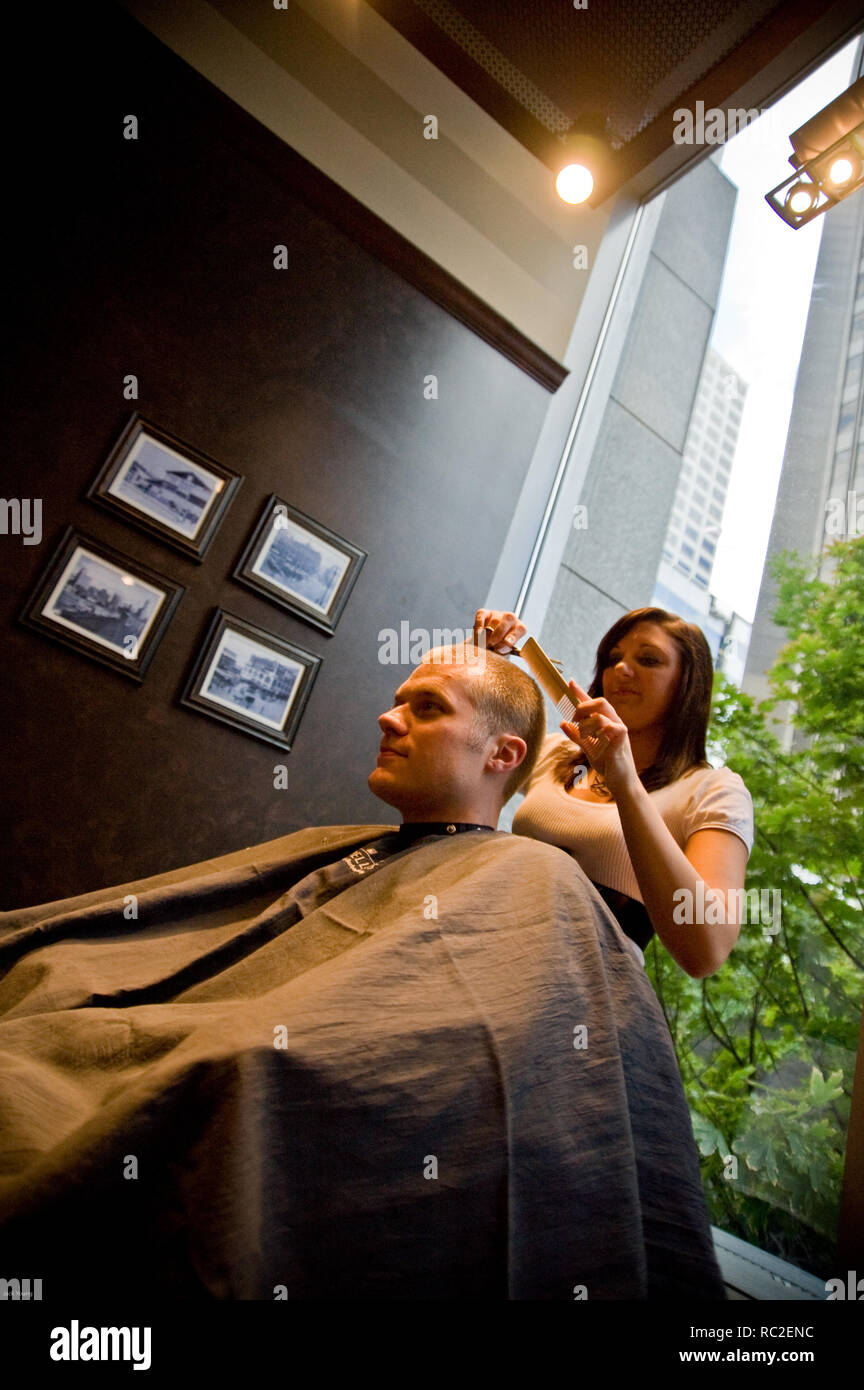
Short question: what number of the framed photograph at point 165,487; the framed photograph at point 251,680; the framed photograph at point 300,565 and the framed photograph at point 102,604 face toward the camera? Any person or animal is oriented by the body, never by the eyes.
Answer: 4

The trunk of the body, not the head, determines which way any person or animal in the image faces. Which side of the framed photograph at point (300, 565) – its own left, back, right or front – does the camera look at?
front

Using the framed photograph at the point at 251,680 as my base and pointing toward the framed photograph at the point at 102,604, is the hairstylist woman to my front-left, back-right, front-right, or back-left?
back-left

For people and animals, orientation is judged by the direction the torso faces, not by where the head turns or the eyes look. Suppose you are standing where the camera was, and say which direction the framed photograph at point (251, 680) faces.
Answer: facing the viewer

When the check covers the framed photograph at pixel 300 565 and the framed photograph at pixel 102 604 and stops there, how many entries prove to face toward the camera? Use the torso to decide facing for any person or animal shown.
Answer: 2

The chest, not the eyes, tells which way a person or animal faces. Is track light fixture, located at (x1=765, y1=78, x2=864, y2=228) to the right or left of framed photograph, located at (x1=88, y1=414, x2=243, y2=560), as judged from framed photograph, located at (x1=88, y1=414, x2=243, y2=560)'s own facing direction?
on its left

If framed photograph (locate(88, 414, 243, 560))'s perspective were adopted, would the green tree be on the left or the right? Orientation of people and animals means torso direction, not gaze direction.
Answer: on its left

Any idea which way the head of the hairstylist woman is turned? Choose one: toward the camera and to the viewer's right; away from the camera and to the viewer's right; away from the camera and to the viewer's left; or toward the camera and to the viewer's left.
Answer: toward the camera and to the viewer's left

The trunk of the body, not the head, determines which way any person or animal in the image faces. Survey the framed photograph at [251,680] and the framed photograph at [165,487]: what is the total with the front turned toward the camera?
2

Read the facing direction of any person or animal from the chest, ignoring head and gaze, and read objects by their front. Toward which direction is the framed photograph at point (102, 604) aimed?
toward the camera

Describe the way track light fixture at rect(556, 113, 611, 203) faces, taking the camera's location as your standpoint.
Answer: facing the viewer and to the left of the viewer
